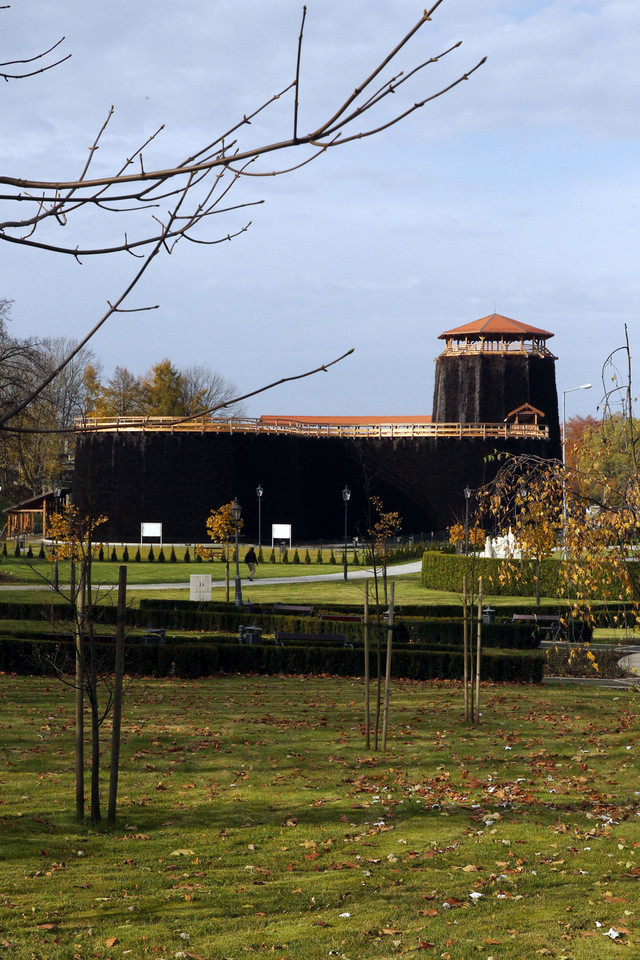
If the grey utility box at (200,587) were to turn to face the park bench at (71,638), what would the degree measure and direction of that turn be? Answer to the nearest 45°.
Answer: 0° — it already faces it

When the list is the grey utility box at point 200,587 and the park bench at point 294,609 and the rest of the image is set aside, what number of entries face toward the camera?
2

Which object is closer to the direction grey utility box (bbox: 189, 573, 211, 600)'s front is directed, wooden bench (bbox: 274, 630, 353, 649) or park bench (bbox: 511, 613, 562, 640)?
the wooden bench

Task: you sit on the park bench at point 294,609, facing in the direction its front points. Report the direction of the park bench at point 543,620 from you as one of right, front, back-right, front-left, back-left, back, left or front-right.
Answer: left

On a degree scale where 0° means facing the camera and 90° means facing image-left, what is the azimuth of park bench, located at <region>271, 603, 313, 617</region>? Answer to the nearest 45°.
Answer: approximately 0°

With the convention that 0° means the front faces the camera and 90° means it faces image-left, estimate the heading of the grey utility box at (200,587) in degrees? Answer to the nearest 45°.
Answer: approximately 0°

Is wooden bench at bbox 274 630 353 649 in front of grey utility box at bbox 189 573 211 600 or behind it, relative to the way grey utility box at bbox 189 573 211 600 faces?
in front

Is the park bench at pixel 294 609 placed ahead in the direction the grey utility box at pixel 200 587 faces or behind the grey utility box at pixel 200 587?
ahead

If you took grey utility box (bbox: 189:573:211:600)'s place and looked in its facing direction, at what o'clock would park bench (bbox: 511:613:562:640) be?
The park bench is roughly at 10 o'clock from the grey utility box.

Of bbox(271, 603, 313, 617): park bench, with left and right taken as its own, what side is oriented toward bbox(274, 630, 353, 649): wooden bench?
front

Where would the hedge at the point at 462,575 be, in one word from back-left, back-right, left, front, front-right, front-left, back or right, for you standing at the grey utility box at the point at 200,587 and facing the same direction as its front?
back-left

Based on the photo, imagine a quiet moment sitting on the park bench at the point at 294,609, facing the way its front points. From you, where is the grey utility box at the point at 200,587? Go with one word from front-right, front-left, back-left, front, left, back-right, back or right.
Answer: back-right

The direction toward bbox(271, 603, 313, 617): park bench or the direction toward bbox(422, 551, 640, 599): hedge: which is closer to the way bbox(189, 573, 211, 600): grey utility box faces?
the park bench

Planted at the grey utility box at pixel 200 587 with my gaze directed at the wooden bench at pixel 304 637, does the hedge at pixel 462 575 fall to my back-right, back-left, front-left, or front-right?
back-left

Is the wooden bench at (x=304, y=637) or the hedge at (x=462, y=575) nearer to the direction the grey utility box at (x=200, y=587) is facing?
the wooden bench
